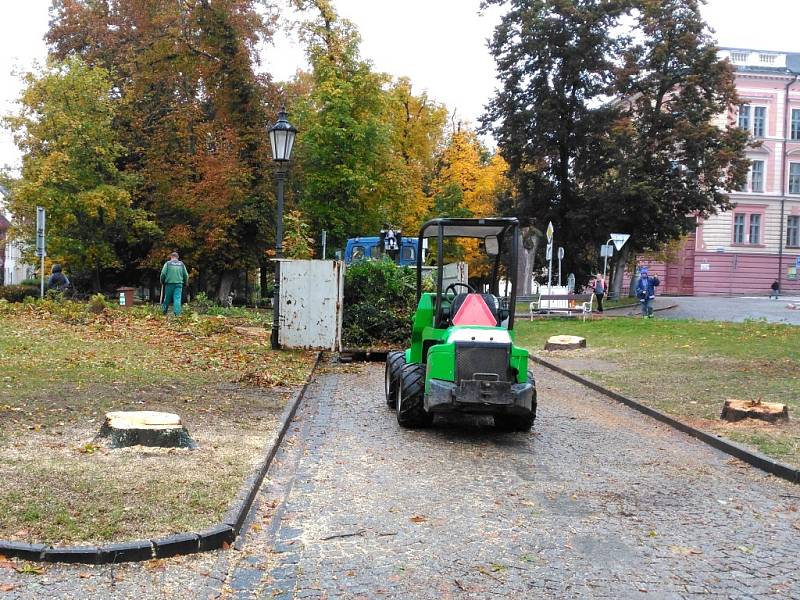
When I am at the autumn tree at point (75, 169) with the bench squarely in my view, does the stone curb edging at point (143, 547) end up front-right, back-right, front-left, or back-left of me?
front-right

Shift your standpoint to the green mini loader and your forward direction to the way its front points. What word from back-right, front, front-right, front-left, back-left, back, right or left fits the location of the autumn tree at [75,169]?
front-left

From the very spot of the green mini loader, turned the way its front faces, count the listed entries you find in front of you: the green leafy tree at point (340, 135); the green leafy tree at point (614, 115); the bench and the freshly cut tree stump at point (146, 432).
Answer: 3

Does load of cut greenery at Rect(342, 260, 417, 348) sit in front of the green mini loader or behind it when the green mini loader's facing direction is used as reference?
in front

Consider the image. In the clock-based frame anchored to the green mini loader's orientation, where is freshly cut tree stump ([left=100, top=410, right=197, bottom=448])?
The freshly cut tree stump is roughly at 8 o'clock from the green mini loader.

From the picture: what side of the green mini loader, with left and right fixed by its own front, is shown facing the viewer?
back

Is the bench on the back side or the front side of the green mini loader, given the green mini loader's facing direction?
on the front side

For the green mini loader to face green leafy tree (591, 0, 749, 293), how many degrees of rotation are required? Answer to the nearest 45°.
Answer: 0° — it already faces it

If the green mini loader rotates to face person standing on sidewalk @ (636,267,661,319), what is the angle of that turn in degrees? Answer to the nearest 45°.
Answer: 0° — it already faces them

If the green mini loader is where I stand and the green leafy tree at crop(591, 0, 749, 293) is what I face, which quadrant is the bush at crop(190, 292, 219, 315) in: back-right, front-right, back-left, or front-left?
front-left

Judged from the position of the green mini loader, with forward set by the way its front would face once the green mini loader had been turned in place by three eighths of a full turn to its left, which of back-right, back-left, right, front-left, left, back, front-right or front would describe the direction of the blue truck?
back-right

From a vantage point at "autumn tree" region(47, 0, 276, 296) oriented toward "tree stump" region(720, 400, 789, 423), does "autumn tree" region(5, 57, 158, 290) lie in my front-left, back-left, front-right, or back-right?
back-right

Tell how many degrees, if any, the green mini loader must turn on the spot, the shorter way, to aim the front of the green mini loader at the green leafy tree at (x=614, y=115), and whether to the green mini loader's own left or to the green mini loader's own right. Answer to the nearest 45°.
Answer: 0° — it already faces it

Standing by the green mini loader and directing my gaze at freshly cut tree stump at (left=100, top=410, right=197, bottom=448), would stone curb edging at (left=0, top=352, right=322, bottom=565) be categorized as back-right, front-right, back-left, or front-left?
front-left

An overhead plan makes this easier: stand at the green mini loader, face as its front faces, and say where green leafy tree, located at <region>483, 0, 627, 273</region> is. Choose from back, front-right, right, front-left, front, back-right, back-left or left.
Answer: front

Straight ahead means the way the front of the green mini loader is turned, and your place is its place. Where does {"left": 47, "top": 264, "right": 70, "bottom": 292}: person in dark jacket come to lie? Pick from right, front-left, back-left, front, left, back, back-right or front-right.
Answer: front-left

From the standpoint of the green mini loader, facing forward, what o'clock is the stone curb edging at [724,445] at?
The stone curb edging is roughly at 3 o'clock from the green mini loader.

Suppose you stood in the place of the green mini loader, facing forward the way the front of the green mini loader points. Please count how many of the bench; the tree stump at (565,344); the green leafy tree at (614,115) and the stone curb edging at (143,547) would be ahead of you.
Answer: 3
